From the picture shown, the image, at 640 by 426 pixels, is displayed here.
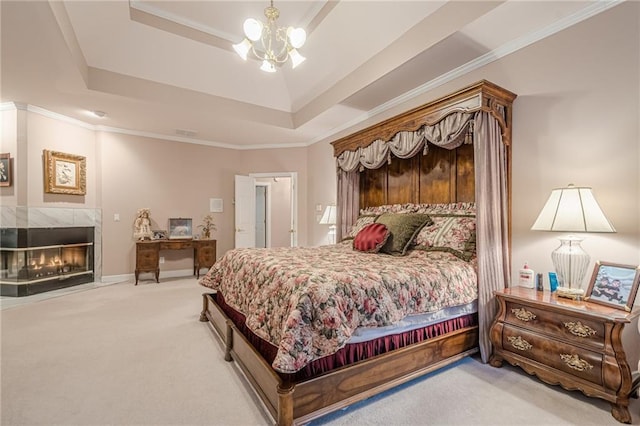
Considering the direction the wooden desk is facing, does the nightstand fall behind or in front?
in front

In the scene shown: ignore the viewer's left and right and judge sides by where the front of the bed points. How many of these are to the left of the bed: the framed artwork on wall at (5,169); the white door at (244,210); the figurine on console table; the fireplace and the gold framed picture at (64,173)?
0

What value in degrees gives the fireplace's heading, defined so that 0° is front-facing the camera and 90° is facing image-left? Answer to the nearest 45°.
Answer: approximately 315°

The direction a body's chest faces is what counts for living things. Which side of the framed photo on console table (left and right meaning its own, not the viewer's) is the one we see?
front

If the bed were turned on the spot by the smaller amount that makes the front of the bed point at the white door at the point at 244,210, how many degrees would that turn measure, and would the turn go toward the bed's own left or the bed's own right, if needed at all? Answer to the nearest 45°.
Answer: approximately 90° to the bed's own right

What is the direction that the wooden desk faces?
toward the camera

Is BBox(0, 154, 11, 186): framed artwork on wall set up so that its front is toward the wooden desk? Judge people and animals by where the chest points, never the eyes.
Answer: no

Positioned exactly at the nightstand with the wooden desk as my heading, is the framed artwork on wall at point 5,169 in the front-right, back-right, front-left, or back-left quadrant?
front-left

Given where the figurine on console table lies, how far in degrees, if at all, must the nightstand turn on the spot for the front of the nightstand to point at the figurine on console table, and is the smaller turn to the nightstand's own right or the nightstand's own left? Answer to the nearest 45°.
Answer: approximately 45° to the nightstand's own right

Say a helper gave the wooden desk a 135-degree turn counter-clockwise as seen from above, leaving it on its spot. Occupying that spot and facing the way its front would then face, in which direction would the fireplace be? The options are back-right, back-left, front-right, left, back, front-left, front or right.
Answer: back-left

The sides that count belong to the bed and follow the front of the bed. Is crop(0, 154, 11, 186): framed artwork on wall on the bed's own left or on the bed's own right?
on the bed's own right

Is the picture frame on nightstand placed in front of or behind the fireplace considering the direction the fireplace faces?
in front

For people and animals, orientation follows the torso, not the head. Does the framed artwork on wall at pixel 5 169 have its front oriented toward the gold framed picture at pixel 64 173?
no

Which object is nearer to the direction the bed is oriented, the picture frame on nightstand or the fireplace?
the fireplace

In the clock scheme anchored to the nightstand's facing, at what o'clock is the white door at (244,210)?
The white door is roughly at 2 o'clock from the nightstand.

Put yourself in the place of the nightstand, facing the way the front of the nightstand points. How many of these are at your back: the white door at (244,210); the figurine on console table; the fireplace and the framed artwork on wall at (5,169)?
0

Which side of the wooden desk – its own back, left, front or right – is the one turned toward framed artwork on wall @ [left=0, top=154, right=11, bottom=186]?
right

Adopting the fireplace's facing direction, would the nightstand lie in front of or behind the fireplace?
in front
